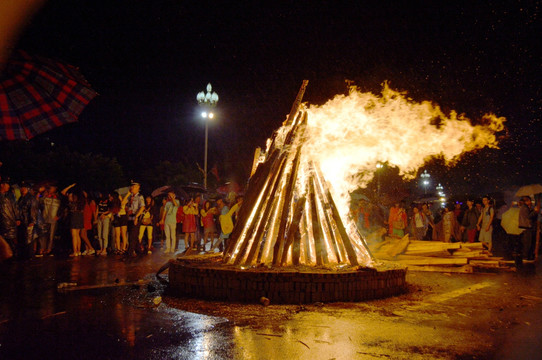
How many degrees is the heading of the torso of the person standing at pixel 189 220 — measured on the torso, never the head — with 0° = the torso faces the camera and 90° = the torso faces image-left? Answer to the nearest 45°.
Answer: approximately 0°

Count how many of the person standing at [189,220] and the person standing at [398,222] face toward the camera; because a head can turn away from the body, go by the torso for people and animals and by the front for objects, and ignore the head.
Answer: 2

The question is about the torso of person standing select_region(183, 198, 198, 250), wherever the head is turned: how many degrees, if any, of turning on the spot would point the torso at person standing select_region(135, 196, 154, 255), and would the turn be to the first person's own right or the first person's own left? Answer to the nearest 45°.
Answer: approximately 45° to the first person's own right

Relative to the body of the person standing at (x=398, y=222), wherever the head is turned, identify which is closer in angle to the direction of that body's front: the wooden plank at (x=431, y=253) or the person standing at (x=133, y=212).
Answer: the wooden plank

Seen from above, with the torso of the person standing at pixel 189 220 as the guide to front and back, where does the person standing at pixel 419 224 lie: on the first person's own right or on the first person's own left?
on the first person's own left

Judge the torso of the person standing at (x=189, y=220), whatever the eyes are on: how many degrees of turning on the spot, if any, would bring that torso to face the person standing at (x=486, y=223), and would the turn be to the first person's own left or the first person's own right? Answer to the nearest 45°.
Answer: approximately 90° to the first person's own left
